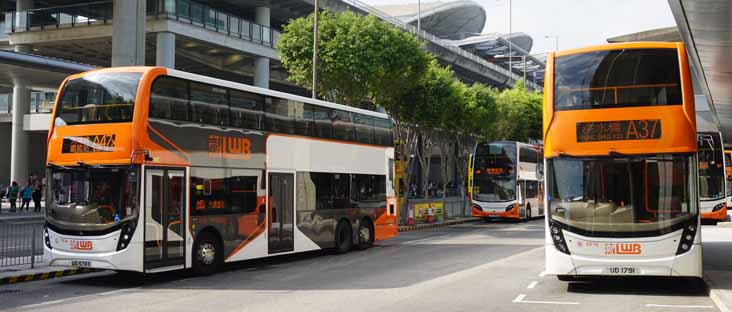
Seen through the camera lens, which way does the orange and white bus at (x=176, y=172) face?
facing the viewer and to the left of the viewer

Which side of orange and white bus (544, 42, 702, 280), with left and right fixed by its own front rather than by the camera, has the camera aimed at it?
front

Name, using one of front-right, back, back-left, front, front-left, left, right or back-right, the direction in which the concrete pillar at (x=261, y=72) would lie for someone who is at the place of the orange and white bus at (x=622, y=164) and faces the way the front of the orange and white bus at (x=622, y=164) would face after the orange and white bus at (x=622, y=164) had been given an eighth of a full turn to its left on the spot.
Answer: back

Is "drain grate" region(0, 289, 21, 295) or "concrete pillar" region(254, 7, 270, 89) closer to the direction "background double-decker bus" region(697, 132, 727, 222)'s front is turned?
the drain grate

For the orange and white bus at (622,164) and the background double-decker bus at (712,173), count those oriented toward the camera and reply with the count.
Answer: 2

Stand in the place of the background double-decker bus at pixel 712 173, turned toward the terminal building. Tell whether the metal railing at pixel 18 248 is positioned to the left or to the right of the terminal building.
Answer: left

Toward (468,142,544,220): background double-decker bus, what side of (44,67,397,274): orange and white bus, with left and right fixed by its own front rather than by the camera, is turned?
back

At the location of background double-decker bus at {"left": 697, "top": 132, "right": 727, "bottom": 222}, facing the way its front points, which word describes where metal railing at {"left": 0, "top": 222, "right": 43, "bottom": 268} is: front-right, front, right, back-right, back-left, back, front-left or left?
front-right

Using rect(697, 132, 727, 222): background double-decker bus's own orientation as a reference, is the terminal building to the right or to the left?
on its right

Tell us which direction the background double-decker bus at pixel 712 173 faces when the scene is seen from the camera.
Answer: facing the viewer

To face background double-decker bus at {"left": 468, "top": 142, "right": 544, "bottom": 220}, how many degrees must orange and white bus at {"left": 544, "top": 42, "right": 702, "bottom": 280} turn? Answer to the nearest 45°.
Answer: approximately 180°

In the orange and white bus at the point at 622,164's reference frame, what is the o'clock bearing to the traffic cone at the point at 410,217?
The traffic cone is roughly at 5 o'clock from the orange and white bus.
